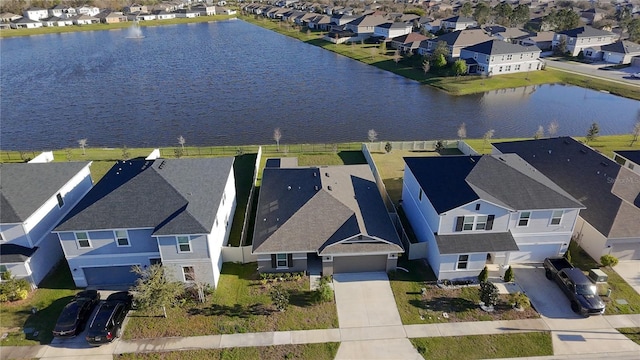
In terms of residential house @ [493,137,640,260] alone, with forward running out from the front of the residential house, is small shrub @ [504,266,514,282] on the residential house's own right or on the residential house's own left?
on the residential house's own right

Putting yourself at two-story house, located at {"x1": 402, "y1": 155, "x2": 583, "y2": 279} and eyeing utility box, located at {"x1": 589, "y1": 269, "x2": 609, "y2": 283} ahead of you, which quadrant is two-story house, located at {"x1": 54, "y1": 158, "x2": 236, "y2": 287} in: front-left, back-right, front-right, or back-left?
back-right

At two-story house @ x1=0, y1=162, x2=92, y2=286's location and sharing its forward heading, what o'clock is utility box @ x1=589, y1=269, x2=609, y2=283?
The utility box is roughly at 9 o'clock from the two-story house.

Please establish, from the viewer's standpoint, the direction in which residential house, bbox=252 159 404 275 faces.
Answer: facing the viewer

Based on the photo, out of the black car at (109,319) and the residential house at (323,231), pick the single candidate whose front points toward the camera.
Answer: the residential house

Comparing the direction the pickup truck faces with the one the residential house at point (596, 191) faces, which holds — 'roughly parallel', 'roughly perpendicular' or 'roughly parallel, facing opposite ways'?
roughly parallel

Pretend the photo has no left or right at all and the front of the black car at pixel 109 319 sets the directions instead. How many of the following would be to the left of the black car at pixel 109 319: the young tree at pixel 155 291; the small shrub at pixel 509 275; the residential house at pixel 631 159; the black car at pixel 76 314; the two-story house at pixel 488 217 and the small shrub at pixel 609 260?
1

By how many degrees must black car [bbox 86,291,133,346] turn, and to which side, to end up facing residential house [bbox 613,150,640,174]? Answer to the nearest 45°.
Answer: approximately 45° to its right

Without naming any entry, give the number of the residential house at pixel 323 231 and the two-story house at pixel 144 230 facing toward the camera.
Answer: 2

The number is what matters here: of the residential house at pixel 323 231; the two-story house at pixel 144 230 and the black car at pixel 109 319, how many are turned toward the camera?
2

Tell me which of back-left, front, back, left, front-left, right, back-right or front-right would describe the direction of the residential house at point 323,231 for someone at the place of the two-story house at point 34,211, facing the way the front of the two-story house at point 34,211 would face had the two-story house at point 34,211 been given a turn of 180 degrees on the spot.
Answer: right

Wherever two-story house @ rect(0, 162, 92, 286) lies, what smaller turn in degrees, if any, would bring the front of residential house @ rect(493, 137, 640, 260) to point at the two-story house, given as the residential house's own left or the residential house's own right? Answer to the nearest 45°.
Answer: approximately 90° to the residential house's own right

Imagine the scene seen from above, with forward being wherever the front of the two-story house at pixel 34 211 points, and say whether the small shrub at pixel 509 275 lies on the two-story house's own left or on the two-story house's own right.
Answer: on the two-story house's own left

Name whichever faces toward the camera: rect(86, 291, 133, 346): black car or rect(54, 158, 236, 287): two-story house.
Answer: the two-story house

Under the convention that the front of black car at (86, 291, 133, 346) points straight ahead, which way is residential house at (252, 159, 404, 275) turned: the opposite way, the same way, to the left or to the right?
the opposite way

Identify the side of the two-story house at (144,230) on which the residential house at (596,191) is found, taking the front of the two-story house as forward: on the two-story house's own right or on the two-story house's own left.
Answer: on the two-story house's own left

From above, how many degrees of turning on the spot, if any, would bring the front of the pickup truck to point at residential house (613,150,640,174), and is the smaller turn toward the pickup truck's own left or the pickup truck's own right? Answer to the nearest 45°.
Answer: approximately 135° to the pickup truck's own left

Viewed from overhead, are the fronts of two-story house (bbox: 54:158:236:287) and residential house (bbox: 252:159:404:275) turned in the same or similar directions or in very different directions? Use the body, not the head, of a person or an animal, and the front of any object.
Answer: same or similar directions
